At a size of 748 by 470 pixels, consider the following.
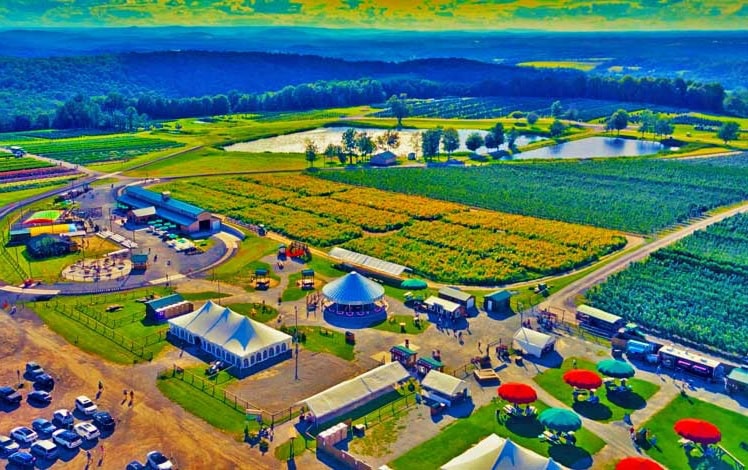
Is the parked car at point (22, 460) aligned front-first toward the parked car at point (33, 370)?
no

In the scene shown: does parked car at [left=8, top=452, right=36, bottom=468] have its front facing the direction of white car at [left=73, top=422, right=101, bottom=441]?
no

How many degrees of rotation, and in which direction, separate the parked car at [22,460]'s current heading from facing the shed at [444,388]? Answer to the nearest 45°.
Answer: approximately 135° to its right

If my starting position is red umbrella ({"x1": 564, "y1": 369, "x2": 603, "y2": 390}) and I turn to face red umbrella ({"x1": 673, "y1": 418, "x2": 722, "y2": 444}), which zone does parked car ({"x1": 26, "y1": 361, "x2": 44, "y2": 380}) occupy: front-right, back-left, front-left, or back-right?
back-right

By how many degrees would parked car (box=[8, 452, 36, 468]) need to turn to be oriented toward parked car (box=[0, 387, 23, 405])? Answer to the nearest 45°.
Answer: approximately 45° to its right

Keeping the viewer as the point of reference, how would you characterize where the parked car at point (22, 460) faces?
facing away from the viewer and to the left of the viewer

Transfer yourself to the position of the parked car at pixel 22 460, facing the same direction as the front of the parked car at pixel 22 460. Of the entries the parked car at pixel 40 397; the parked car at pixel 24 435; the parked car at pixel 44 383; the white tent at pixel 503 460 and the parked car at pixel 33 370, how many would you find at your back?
1

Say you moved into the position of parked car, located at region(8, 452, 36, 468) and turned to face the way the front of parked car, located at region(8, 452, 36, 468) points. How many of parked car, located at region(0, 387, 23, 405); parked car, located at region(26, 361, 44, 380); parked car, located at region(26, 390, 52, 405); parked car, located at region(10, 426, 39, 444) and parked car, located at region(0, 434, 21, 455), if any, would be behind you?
0

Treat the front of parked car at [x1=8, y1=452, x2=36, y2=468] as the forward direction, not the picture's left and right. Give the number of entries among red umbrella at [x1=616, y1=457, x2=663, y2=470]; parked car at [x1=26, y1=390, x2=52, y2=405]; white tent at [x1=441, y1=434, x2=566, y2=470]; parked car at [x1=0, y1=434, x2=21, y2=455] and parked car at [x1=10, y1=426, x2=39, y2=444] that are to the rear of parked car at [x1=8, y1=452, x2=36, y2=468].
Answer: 2

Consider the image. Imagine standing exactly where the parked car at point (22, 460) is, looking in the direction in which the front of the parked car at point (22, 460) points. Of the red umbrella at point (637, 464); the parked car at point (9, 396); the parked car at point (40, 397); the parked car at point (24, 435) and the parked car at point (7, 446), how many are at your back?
1

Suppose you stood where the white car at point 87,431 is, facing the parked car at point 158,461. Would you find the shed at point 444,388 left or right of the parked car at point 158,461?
left

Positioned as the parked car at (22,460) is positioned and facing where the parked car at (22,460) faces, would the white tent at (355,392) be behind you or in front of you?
behind
